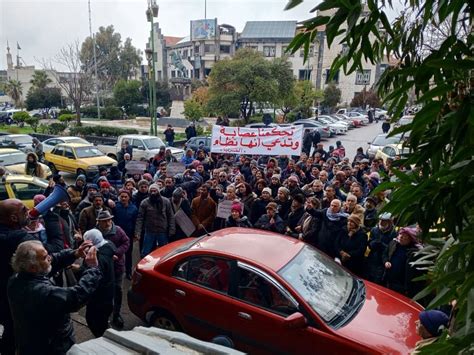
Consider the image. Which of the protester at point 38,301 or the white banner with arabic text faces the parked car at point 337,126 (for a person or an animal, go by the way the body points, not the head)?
the protester

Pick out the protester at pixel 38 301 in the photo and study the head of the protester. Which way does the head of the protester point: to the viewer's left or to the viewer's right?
to the viewer's right

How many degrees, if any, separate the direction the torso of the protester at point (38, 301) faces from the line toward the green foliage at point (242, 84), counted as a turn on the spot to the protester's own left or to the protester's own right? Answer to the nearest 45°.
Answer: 0° — they already face it

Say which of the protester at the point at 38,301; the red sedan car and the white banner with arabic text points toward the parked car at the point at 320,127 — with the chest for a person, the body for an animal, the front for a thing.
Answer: the protester

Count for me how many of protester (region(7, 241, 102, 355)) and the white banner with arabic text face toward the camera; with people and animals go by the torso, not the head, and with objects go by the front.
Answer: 1

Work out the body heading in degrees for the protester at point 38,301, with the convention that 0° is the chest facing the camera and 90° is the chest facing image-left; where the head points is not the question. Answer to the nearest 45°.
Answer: approximately 225°

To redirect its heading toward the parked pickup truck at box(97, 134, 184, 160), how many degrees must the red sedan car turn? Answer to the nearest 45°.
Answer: approximately 180°

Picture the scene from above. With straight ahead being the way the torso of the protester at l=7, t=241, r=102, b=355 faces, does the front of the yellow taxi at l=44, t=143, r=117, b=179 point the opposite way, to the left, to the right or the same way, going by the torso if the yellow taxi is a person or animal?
to the right

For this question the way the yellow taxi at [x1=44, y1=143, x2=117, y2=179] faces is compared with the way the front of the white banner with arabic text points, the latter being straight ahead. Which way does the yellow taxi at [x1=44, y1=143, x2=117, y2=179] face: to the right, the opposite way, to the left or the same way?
to the left

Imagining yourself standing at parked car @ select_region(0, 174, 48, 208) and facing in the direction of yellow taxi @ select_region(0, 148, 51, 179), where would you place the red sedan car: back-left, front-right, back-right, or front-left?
back-right

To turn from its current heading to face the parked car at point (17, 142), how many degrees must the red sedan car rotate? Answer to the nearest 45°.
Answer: approximately 180°

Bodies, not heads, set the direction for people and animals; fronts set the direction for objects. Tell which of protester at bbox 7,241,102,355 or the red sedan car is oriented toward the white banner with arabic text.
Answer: the protester

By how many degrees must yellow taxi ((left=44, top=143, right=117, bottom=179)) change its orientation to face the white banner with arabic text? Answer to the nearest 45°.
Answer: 0° — it already faces it

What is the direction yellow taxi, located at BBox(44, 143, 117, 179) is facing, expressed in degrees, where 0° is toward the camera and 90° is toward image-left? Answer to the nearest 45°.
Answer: approximately 315°

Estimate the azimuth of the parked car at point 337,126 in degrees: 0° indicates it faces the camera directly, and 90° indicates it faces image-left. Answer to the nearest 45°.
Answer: approximately 315°
